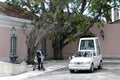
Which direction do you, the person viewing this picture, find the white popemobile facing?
facing the viewer and to the left of the viewer
